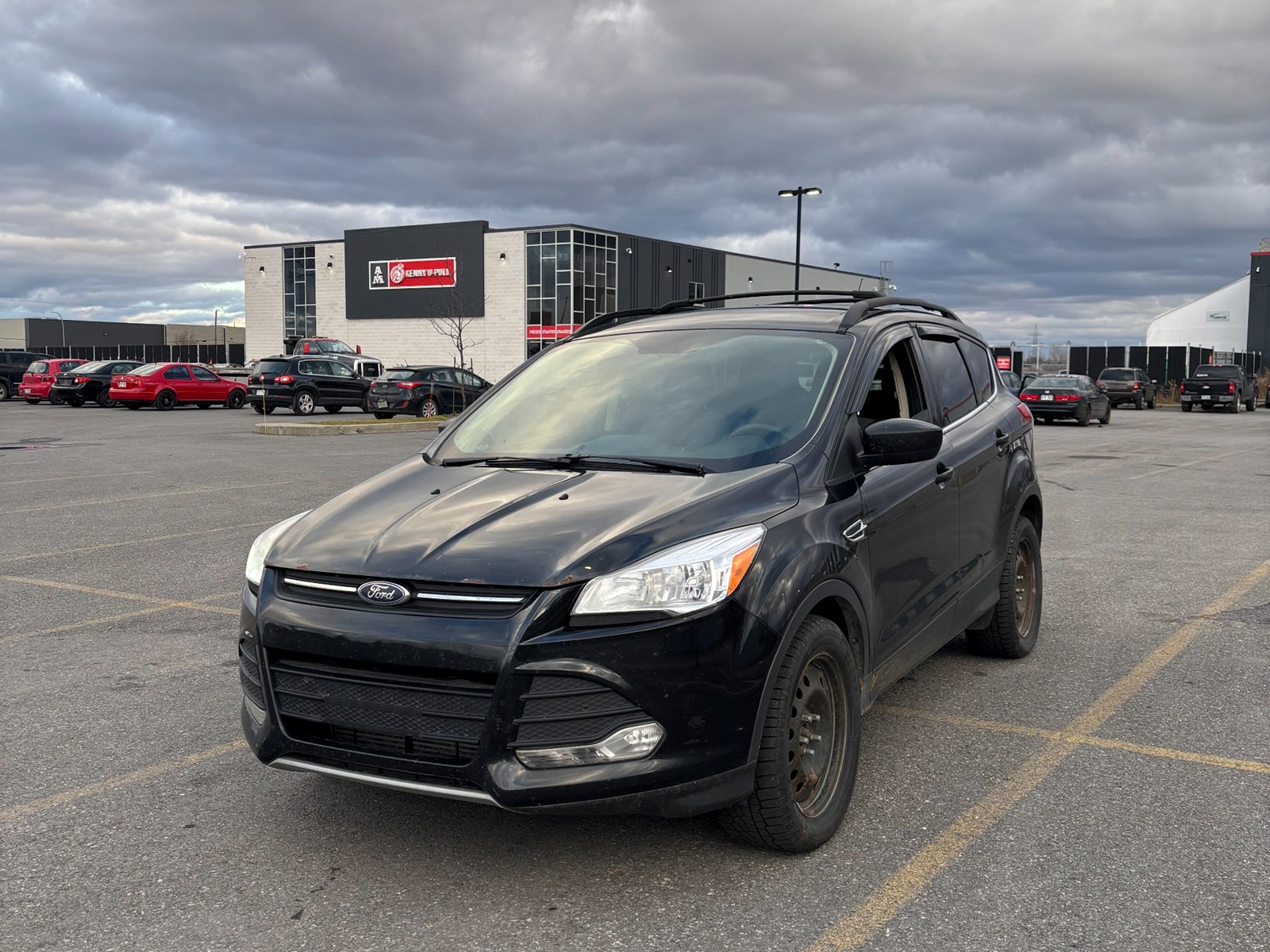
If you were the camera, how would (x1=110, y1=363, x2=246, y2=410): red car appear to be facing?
facing away from the viewer and to the right of the viewer

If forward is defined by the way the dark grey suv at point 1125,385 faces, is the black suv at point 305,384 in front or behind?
behind

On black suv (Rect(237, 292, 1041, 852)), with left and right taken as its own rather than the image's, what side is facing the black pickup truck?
back

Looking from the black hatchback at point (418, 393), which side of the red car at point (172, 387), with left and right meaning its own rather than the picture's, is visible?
right

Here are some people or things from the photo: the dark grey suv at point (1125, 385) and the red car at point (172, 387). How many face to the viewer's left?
0

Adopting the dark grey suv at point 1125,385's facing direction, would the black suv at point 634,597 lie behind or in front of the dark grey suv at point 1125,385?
behind

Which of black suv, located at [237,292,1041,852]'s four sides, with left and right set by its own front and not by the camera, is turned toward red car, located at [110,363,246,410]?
right

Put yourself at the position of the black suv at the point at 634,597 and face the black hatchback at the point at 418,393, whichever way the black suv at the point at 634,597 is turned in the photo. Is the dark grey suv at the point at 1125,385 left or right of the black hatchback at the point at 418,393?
right

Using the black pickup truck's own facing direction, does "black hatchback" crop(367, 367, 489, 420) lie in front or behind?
behind

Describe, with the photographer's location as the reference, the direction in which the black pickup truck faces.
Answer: facing away from the viewer and to the right of the viewer
